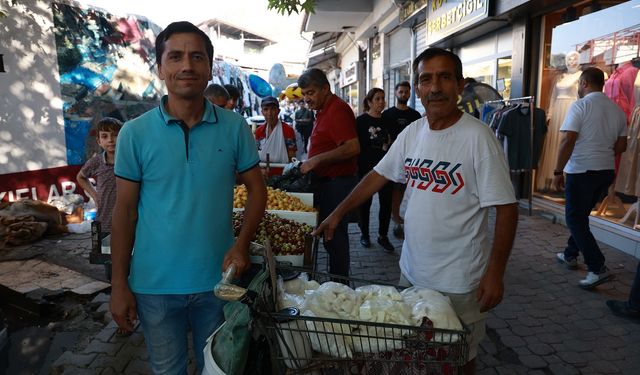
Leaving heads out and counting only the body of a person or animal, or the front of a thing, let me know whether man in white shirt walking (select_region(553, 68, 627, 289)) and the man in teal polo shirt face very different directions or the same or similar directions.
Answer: very different directions

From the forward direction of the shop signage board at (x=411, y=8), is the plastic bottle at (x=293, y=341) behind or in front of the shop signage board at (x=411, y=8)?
in front

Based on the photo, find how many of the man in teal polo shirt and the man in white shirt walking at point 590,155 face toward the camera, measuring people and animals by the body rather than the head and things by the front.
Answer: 1

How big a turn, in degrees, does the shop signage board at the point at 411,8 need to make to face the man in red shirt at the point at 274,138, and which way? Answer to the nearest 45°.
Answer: approximately 45° to its left

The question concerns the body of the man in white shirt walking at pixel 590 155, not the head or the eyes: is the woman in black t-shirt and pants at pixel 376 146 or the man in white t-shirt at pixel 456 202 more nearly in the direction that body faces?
the woman in black t-shirt and pants

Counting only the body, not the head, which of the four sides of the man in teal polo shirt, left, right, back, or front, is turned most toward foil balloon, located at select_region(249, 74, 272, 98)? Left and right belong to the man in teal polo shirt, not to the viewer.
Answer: back

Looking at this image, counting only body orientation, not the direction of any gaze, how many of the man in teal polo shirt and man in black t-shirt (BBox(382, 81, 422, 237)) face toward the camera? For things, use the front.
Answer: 2

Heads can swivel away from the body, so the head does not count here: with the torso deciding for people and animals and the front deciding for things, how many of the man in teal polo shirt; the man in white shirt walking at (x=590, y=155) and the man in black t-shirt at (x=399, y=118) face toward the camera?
2

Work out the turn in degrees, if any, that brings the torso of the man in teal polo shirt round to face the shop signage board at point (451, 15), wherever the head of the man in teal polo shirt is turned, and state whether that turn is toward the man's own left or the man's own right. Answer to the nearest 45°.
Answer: approximately 135° to the man's own left

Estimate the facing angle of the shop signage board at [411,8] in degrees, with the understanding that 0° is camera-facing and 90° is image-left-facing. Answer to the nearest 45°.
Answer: approximately 45°

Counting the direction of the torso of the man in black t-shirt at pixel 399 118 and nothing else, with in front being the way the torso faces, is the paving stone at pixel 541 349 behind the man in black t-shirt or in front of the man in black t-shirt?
in front
